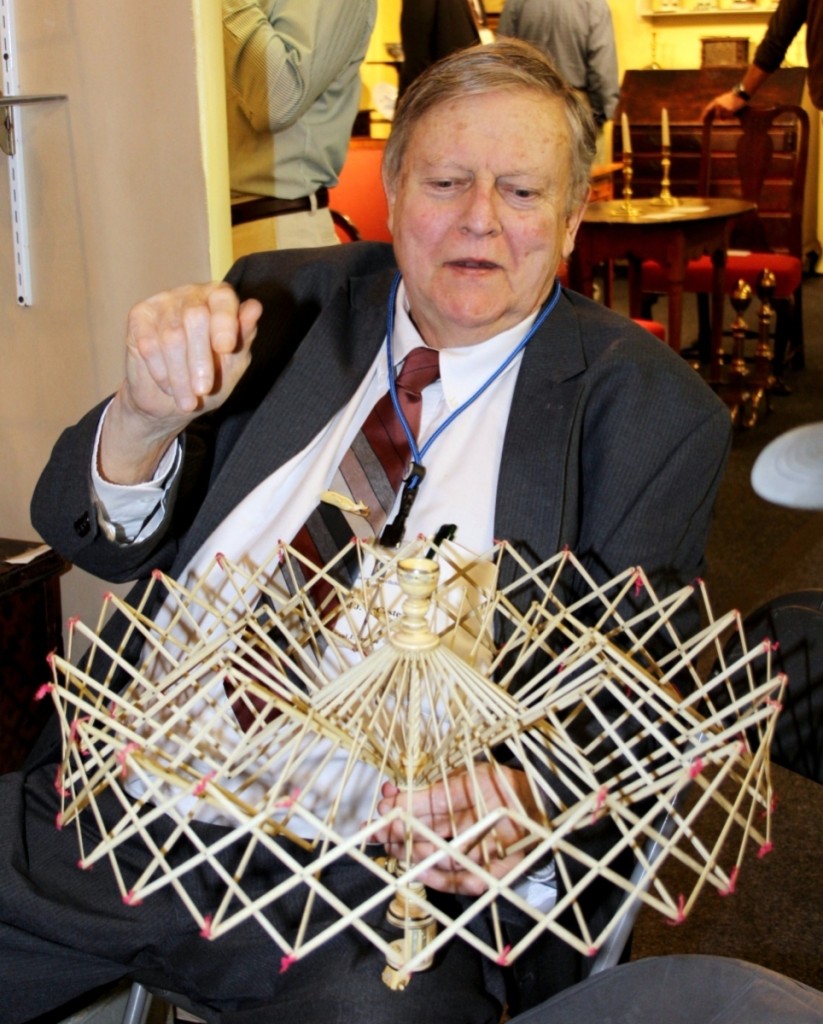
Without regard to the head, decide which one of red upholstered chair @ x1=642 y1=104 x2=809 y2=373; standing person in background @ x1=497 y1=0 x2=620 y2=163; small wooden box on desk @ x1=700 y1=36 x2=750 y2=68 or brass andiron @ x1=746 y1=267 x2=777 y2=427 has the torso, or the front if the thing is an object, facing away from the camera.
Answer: the standing person in background

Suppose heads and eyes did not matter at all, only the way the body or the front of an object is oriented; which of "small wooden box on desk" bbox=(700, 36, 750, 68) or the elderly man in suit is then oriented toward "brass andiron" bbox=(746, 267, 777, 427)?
the small wooden box on desk

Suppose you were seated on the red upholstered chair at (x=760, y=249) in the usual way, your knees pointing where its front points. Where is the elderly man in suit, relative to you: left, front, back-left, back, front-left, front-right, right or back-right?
front-left

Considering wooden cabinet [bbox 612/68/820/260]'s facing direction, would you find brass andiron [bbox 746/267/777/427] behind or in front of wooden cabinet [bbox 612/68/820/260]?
in front

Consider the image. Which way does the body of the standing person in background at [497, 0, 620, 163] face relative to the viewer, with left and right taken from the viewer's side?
facing away from the viewer

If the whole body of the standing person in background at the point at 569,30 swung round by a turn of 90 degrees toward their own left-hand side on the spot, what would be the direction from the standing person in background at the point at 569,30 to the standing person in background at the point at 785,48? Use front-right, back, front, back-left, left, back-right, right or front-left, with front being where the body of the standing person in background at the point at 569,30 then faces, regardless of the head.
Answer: back-left

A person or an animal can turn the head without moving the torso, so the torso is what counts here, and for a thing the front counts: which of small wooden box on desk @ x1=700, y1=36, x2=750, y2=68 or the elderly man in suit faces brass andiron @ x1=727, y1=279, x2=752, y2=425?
the small wooden box on desk

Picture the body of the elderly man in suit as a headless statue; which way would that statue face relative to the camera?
toward the camera

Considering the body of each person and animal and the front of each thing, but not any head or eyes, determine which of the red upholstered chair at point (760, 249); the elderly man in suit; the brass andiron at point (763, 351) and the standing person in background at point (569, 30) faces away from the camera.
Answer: the standing person in background

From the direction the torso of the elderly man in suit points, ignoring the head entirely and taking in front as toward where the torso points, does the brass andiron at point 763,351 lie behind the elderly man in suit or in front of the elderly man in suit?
behind

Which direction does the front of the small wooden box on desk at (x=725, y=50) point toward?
toward the camera
